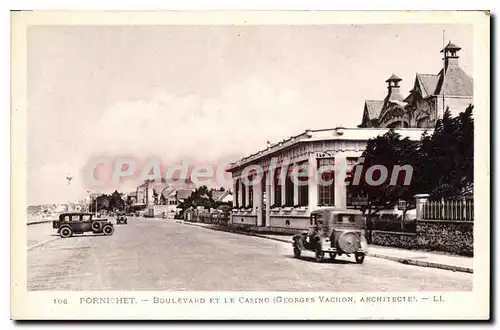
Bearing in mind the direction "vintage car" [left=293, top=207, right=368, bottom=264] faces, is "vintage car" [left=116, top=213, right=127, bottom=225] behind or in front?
in front

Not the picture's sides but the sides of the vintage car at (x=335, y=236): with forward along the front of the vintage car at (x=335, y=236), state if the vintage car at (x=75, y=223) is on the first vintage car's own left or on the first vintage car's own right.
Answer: on the first vintage car's own left

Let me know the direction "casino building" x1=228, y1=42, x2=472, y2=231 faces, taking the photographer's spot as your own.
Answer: facing the viewer and to the left of the viewer

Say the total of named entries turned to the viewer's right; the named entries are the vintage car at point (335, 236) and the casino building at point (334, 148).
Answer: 0

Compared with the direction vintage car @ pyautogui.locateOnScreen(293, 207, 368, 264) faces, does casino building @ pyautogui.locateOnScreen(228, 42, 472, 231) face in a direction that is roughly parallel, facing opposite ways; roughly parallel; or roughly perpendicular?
roughly perpendicular

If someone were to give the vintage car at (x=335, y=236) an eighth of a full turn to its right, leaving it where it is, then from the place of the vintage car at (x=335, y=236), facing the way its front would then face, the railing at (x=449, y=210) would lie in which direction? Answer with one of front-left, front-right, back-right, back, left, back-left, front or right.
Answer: right

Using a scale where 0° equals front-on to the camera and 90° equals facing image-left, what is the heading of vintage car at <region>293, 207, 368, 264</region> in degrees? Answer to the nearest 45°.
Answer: approximately 135°
